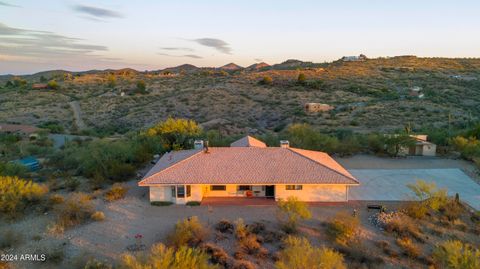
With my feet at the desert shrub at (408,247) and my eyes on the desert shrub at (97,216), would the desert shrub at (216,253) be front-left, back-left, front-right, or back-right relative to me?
front-left

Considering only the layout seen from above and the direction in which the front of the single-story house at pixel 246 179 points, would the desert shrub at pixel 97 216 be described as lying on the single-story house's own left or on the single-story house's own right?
on the single-story house's own right

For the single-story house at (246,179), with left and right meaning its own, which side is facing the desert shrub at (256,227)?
front

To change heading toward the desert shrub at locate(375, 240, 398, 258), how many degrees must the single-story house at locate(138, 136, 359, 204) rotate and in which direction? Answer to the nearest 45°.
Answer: approximately 45° to its left

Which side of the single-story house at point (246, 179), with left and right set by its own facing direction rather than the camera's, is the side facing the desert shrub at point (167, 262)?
front

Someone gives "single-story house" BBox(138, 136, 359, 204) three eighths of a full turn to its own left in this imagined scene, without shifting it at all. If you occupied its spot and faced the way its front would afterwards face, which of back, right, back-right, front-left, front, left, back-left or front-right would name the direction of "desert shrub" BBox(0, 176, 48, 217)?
back-left

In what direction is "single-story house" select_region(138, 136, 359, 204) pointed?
toward the camera

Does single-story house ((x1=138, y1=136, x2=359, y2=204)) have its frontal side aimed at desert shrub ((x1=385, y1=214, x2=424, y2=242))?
no

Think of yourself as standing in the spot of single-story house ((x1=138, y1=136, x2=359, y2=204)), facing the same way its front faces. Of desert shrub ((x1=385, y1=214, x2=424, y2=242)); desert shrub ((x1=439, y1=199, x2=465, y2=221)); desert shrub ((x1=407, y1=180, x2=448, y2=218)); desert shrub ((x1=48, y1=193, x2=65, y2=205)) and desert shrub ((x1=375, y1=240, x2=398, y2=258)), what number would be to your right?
1

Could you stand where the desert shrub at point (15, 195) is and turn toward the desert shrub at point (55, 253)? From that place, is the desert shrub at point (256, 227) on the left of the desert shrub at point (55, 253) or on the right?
left

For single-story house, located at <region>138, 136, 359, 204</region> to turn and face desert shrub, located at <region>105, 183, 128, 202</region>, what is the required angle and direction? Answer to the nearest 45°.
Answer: approximately 90° to its right

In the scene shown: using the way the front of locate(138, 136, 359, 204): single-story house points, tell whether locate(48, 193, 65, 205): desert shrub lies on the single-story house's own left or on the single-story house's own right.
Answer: on the single-story house's own right

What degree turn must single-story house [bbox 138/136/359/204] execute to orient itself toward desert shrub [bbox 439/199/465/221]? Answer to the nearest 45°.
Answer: approximately 90° to its left

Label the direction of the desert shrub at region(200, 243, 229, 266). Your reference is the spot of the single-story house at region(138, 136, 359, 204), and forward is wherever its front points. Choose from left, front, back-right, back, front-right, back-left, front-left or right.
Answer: front

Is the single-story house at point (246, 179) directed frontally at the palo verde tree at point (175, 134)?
no

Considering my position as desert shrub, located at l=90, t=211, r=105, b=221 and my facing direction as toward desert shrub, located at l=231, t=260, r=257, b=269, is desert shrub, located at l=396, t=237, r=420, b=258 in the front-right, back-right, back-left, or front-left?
front-left

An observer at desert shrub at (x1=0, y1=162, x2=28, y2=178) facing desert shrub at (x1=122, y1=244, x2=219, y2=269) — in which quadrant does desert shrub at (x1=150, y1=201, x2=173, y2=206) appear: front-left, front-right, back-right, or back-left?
front-left

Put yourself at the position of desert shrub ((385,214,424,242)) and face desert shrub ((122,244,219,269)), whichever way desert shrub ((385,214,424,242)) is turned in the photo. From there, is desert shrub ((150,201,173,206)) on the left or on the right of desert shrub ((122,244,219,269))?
right

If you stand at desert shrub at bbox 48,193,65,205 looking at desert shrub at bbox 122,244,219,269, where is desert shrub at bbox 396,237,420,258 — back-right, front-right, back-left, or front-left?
front-left

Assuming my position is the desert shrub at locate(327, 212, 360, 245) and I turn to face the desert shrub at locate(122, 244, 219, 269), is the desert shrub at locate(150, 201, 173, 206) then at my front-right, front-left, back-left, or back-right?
front-right

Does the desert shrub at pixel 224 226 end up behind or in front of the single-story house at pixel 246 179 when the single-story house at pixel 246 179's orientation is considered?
in front
